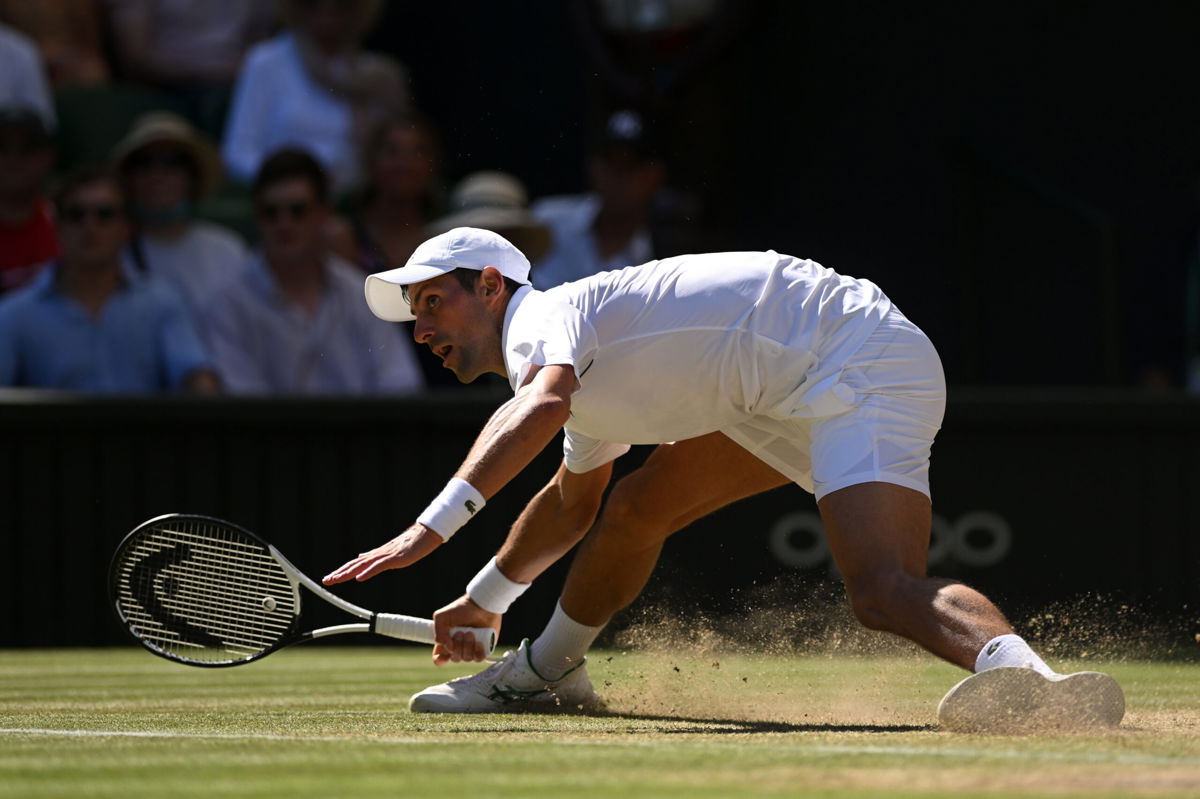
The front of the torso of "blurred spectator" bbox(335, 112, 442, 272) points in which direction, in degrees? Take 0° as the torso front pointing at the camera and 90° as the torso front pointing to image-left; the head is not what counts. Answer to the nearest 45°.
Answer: approximately 0°

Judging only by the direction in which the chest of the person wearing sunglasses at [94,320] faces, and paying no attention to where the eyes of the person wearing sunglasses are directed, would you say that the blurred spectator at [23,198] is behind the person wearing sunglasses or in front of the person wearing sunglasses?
behind

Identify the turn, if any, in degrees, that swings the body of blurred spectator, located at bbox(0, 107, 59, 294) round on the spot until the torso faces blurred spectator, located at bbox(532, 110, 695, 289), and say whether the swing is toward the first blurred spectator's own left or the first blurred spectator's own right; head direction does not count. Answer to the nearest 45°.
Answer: approximately 90° to the first blurred spectator's own left

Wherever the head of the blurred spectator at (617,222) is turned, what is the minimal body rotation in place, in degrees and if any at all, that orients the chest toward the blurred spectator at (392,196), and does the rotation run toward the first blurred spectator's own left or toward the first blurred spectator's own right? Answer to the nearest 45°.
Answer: approximately 90° to the first blurred spectator's own right

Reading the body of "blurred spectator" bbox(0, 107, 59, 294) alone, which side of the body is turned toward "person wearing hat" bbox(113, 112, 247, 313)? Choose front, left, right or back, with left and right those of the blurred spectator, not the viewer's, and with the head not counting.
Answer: left
